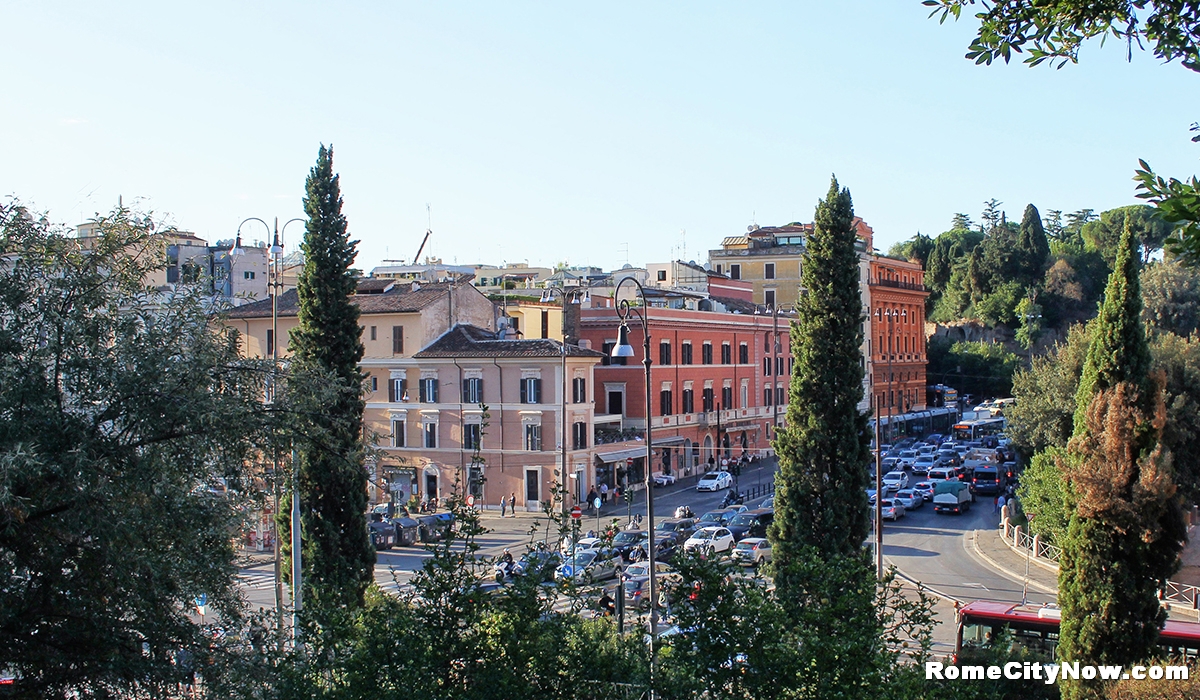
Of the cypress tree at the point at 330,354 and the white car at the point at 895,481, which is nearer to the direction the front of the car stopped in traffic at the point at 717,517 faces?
the cypress tree

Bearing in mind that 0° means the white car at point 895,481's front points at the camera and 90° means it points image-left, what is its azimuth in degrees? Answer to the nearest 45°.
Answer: approximately 45°

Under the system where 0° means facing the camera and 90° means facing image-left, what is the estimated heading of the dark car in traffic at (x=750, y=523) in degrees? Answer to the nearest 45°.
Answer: approximately 45°

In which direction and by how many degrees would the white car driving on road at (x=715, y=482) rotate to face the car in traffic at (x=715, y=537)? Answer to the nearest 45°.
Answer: approximately 45° to its left

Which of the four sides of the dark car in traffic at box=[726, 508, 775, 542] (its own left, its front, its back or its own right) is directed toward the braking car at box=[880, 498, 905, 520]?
back

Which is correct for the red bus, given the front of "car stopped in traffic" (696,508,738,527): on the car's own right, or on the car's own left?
on the car's own left
